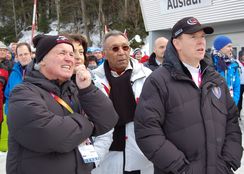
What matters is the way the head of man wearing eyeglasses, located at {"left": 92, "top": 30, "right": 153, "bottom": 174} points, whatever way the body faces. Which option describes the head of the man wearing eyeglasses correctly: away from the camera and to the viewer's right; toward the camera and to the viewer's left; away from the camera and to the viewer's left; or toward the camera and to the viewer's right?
toward the camera and to the viewer's right

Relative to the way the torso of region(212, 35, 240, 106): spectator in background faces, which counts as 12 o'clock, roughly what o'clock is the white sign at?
The white sign is roughly at 7 o'clock from the spectator in background.

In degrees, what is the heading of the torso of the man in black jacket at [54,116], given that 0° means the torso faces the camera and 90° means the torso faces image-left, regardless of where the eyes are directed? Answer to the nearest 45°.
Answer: approximately 315°

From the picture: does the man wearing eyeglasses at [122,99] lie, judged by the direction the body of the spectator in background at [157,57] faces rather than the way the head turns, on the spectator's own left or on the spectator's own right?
on the spectator's own right

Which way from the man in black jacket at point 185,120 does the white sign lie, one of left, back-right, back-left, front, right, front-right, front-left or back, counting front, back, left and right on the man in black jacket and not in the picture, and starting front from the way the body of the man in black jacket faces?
back-left

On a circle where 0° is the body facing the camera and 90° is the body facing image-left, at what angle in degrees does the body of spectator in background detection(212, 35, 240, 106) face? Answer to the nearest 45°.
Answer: approximately 315°
